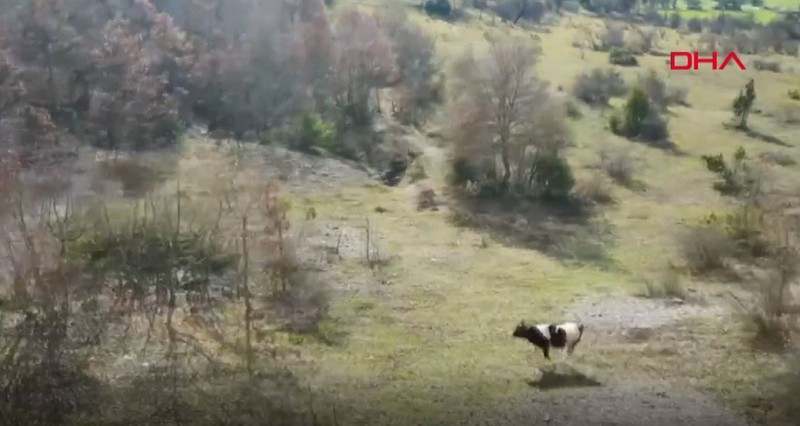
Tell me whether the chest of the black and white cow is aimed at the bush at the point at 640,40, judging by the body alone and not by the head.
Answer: no

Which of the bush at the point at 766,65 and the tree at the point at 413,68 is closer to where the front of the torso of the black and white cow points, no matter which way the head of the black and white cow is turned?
the tree

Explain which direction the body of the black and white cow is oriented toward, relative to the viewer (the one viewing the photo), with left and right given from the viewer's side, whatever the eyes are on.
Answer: facing to the left of the viewer

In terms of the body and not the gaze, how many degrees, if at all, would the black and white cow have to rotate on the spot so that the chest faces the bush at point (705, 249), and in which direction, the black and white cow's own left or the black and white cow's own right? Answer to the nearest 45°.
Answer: approximately 135° to the black and white cow's own right

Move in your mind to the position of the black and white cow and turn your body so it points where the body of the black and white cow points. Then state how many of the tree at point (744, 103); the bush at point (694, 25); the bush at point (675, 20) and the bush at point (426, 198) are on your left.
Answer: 0

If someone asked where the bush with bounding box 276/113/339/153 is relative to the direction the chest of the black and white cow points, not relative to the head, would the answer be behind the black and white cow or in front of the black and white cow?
in front

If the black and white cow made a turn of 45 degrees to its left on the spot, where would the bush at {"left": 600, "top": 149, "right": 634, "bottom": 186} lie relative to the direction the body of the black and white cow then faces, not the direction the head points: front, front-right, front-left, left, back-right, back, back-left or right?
back-right

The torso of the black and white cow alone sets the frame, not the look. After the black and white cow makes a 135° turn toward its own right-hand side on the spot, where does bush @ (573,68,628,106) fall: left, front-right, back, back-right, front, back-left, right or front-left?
front-left

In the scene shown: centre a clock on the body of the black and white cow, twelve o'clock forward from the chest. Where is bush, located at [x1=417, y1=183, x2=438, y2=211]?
The bush is roughly at 2 o'clock from the black and white cow.

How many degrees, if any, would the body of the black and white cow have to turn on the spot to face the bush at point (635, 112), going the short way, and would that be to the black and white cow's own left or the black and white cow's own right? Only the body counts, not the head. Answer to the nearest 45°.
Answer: approximately 90° to the black and white cow's own right

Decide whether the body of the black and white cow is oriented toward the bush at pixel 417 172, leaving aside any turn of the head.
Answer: no

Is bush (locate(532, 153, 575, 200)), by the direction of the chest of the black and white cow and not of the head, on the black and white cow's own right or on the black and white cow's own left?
on the black and white cow's own right

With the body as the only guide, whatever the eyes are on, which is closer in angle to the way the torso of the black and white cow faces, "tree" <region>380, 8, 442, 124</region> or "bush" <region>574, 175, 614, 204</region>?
the tree

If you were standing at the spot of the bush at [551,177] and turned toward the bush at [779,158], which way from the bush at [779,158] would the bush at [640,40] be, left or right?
left

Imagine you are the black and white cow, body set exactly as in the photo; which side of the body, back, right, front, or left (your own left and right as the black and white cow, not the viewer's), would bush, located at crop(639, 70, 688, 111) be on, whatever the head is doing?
right

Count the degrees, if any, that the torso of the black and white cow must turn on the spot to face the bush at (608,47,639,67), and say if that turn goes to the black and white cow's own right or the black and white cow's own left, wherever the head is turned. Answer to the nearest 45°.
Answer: approximately 90° to the black and white cow's own right
